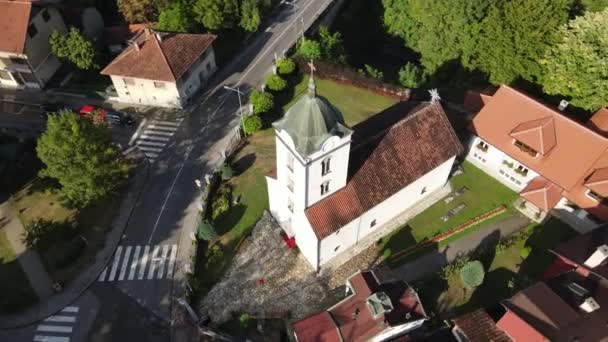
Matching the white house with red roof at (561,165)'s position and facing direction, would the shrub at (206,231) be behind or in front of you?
in front

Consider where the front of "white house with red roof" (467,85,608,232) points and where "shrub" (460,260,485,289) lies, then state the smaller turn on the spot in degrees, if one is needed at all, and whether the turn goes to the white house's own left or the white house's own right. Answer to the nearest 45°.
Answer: approximately 45° to the white house's own left

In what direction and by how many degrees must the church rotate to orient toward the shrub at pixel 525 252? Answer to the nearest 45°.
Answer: approximately 135° to its left

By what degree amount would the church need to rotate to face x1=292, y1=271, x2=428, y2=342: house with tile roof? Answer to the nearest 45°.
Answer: approximately 45° to its left

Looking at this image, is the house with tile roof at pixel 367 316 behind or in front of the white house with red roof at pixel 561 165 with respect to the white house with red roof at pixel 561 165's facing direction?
in front

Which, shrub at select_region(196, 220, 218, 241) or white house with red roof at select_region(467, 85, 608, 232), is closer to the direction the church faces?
the shrub

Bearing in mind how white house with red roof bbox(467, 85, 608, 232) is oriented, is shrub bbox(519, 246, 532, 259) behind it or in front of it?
in front

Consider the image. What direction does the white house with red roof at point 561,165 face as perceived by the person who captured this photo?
facing the viewer and to the left of the viewer

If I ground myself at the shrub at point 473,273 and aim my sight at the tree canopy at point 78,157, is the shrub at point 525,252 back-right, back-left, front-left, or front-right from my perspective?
back-right

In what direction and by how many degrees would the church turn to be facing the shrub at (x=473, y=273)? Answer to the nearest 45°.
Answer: approximately 90° to its left

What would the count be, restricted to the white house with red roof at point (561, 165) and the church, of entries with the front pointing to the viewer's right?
0
